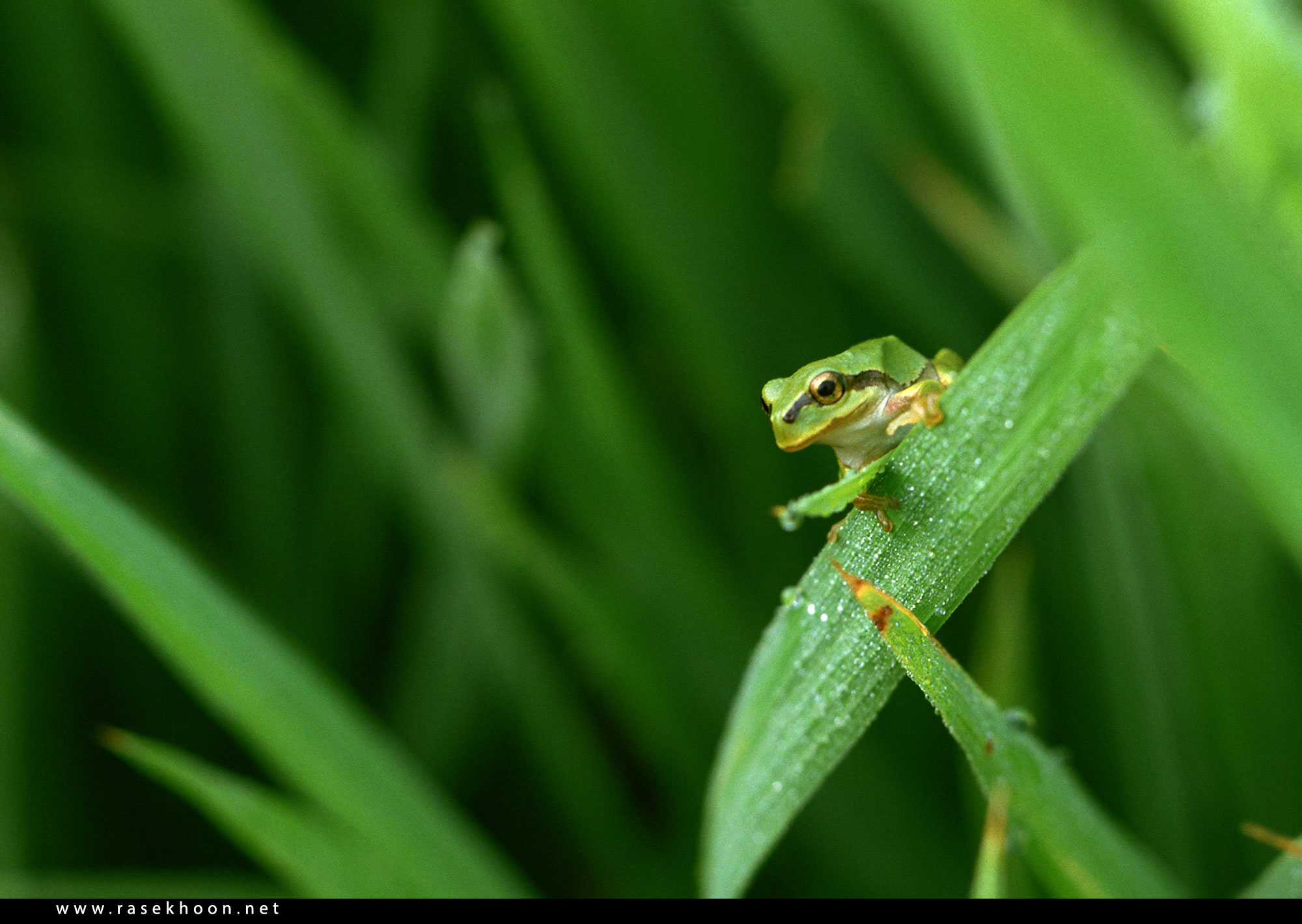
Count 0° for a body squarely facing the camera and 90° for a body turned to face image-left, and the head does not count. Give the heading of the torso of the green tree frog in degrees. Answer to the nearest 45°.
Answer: approximately 45°
